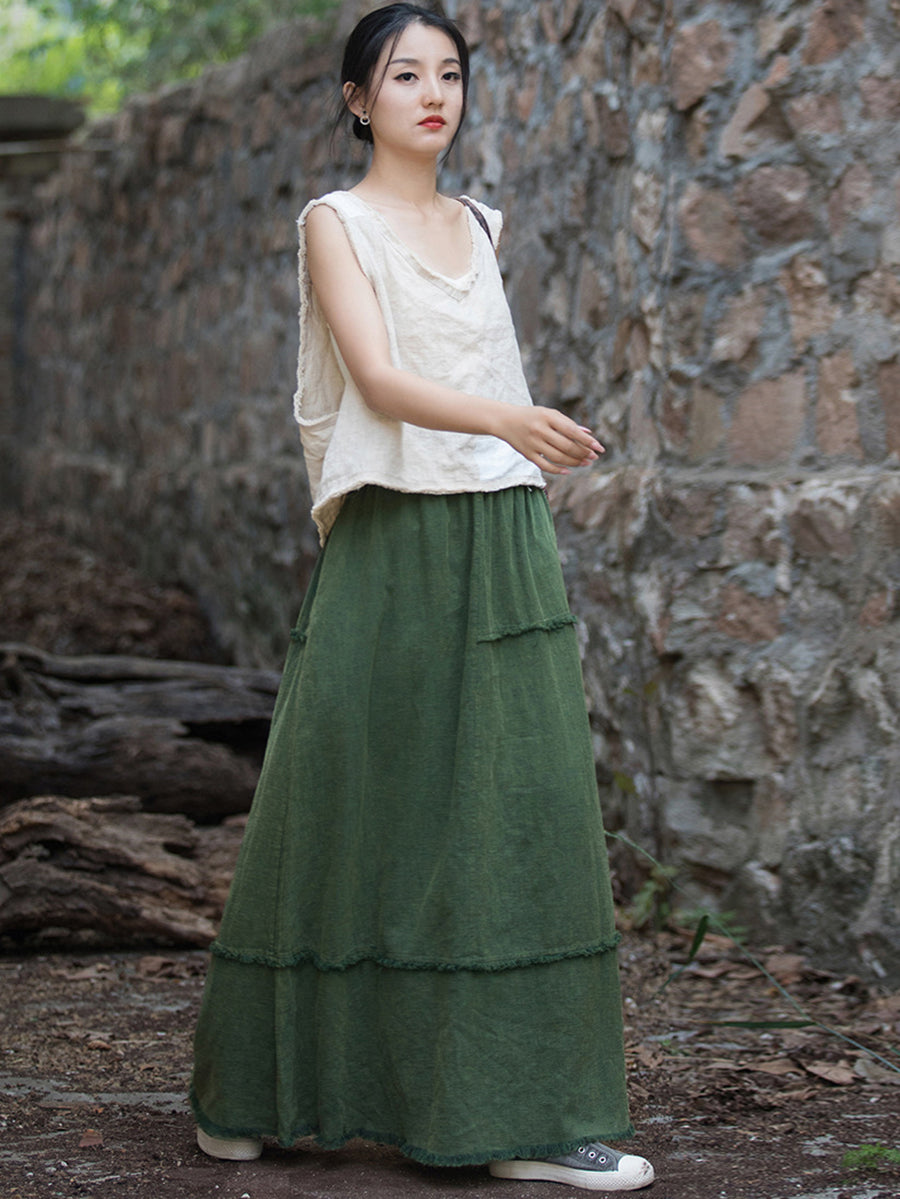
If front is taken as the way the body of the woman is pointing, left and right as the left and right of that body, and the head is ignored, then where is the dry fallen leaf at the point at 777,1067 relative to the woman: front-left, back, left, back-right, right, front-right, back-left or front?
left

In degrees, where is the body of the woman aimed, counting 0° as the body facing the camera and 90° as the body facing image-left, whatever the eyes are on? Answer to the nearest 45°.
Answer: approximately 315°

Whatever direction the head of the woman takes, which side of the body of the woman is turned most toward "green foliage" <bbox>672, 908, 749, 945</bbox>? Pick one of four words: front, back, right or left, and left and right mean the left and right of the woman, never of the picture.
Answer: left

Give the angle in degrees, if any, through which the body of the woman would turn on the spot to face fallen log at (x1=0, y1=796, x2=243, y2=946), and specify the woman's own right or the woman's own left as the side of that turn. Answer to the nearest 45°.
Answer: approximately 180°

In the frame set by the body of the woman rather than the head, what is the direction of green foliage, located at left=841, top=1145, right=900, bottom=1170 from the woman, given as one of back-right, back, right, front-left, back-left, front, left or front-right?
front-left

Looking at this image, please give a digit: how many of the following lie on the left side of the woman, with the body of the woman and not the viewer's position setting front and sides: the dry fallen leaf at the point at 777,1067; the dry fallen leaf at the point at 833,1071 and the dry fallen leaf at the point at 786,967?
3

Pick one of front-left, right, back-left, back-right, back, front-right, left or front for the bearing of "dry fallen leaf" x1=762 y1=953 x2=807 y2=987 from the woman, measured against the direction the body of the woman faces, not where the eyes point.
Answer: left

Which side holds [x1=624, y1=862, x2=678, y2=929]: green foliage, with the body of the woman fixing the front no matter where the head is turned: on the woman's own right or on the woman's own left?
on the woman's own left
